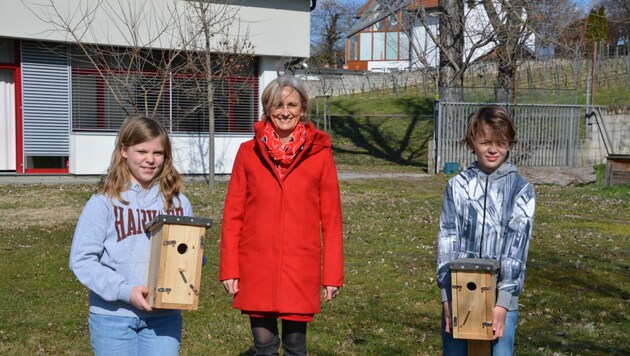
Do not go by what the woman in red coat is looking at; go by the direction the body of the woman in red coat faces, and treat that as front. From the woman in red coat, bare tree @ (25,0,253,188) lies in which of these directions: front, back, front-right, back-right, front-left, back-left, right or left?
back

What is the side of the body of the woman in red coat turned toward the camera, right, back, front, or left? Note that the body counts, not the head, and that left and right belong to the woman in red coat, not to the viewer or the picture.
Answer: front
